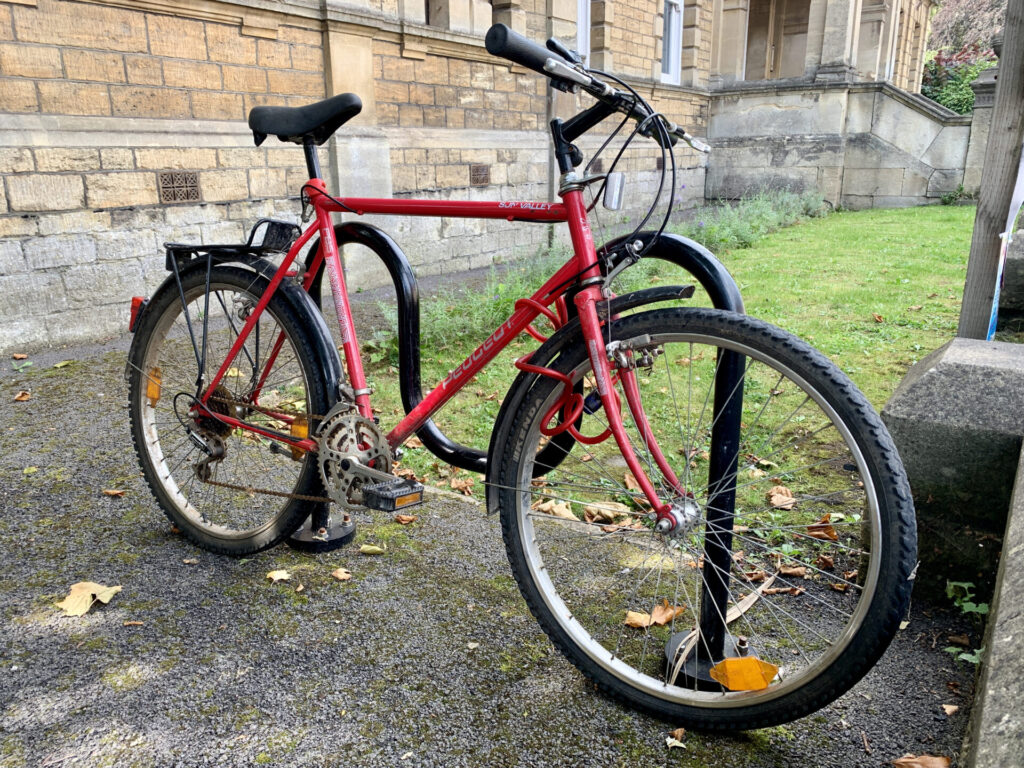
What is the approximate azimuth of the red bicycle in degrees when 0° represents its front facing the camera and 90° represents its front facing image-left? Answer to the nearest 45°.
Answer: approximately 315°

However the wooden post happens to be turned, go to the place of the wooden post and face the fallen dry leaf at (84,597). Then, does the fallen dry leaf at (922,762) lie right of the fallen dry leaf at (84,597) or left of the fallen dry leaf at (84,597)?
left

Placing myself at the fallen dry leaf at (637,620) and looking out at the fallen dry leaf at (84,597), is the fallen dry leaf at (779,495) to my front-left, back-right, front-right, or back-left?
back-right

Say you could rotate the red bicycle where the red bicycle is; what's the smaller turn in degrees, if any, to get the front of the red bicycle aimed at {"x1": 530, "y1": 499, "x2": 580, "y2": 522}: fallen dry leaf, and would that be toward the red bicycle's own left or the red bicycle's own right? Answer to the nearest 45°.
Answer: approximately 135° to the red bicycle's own left

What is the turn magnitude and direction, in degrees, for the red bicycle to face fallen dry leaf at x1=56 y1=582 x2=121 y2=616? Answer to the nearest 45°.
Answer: approximately 135° to its right

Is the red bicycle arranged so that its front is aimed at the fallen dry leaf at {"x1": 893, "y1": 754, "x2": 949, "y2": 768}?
yes

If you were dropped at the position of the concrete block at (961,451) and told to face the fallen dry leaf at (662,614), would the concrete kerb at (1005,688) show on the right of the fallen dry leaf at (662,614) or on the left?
left

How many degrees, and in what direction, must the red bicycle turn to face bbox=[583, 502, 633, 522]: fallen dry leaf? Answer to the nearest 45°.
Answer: approximately 135° to its left

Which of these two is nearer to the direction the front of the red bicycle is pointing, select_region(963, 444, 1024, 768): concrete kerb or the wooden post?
the concrete kerb

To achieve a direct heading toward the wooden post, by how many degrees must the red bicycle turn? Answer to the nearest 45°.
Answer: approximately 90° to its left

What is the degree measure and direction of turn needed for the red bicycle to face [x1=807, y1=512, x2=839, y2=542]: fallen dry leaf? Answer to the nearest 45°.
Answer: approximately 90° to its left
